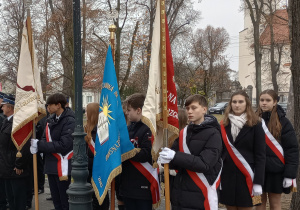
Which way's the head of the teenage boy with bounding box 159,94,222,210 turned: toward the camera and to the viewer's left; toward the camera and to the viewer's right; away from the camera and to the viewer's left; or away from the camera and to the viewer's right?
toward the camera and to the viewer's left

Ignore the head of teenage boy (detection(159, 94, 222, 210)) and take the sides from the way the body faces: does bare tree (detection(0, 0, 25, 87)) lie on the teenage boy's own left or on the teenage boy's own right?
on the teenage boy's own right

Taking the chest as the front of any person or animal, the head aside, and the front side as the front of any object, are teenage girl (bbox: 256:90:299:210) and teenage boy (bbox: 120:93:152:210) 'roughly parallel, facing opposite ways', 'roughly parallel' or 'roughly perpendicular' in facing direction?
roughly parallel

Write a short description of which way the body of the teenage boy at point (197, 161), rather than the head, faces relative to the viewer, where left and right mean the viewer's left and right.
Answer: facing the viewer and to the left of the viewer

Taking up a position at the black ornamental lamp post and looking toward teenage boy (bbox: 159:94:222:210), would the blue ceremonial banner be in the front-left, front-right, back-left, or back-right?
front-left

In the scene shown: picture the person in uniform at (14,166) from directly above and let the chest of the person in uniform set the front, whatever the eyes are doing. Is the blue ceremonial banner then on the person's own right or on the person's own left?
on the person's own left

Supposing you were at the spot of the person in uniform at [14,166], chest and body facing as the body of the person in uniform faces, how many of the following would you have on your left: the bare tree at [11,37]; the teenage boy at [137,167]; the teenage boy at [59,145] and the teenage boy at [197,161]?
3

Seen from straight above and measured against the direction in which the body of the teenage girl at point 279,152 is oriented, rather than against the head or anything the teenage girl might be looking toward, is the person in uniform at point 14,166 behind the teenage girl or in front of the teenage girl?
in front
